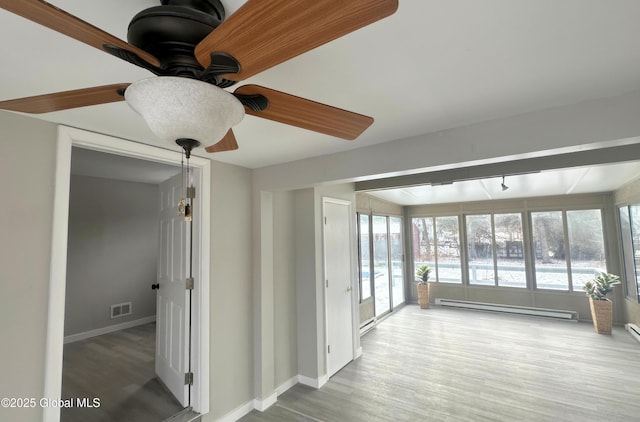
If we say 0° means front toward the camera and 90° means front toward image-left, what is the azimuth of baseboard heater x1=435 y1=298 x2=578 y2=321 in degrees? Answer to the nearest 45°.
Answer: approximately 0°

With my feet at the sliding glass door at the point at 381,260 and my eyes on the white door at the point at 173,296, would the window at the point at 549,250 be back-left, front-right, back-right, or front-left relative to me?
back-left

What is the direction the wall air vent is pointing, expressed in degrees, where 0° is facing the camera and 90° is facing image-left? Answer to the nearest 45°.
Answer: approximately 315°

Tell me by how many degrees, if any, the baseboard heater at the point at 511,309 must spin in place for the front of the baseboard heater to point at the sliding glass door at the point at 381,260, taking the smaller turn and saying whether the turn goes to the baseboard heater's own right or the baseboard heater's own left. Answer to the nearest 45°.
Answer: approximately 45° to the baseboard heater's own right

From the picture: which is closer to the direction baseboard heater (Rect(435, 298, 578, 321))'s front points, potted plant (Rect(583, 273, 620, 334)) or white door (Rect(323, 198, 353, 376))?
the white door

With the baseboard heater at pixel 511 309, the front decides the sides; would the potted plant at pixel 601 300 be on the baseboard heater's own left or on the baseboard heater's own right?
on the baseboard heater's own left
